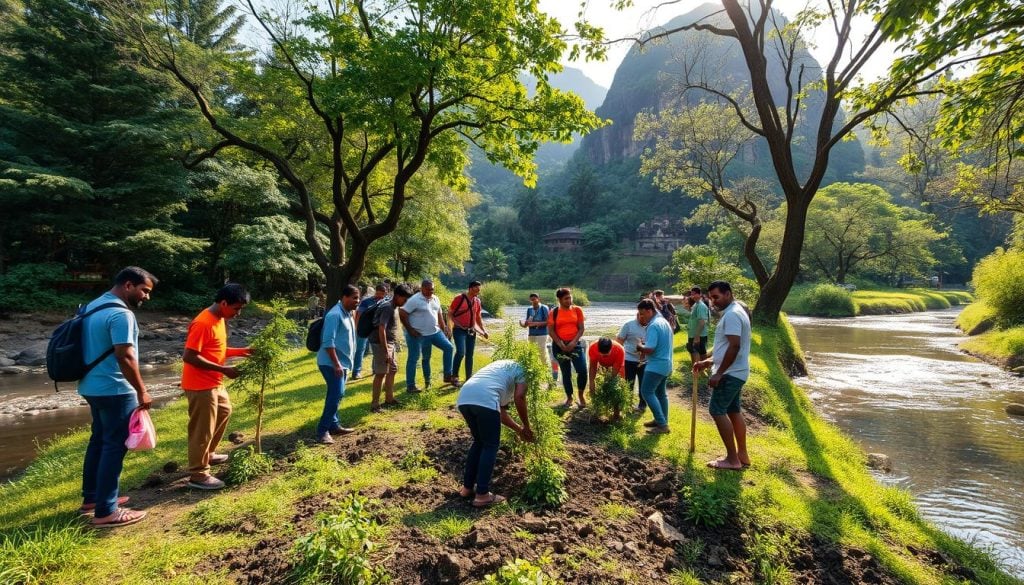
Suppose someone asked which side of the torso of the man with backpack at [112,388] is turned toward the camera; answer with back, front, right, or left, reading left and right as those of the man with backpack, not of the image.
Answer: right

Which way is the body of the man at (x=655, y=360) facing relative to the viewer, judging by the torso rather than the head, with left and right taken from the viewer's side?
facing to the left of the viewer

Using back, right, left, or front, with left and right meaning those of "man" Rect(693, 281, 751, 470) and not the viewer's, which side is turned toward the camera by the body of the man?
left

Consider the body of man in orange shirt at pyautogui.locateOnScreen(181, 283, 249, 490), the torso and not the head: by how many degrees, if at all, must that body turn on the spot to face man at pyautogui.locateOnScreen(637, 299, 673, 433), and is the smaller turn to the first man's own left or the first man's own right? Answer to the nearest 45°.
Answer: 0° — they already face them

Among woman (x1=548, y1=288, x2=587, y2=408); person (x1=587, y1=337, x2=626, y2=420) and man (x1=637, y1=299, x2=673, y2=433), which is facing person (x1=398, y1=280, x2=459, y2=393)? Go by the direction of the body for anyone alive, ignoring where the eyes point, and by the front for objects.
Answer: the man

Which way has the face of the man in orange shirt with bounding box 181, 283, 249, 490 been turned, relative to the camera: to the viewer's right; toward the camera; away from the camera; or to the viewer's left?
to the viewer's right

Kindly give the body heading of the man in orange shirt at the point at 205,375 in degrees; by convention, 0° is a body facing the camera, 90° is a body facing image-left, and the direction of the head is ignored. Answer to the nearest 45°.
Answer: approximately 270°

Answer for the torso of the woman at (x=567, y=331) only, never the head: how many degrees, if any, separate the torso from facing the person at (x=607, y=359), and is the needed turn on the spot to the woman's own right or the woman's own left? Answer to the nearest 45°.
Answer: approximately 90° to the woman's own left
